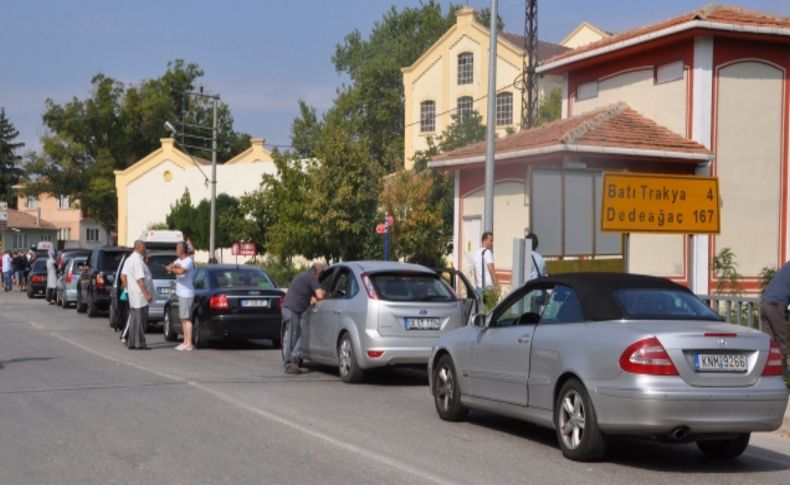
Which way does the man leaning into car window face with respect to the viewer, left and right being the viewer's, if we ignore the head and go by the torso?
facing to the right of the viewer

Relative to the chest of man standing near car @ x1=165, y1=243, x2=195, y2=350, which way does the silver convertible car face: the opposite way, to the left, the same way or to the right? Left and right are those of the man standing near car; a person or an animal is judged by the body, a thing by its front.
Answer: to the right

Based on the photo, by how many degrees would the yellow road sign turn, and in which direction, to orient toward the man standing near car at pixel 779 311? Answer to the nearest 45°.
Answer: approximately 45° to its left

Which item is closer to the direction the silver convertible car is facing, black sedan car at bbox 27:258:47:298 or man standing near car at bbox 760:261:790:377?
the black sedan car

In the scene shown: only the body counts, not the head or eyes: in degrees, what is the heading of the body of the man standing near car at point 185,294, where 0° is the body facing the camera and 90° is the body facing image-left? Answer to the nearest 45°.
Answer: approximately 90°

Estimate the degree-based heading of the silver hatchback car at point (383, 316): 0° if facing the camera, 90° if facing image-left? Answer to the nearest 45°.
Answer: approximately 135°

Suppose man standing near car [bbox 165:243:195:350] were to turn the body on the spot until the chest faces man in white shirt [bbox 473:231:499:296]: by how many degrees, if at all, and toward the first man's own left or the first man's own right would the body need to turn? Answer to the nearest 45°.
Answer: approximately 135° to the first man's own left

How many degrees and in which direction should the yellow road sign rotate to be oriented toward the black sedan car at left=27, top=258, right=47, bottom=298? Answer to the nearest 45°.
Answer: approximately 135° to its right

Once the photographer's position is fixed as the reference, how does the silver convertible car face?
facing away from the viewer and to the left of the viewer

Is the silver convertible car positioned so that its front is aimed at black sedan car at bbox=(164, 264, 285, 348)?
yes
